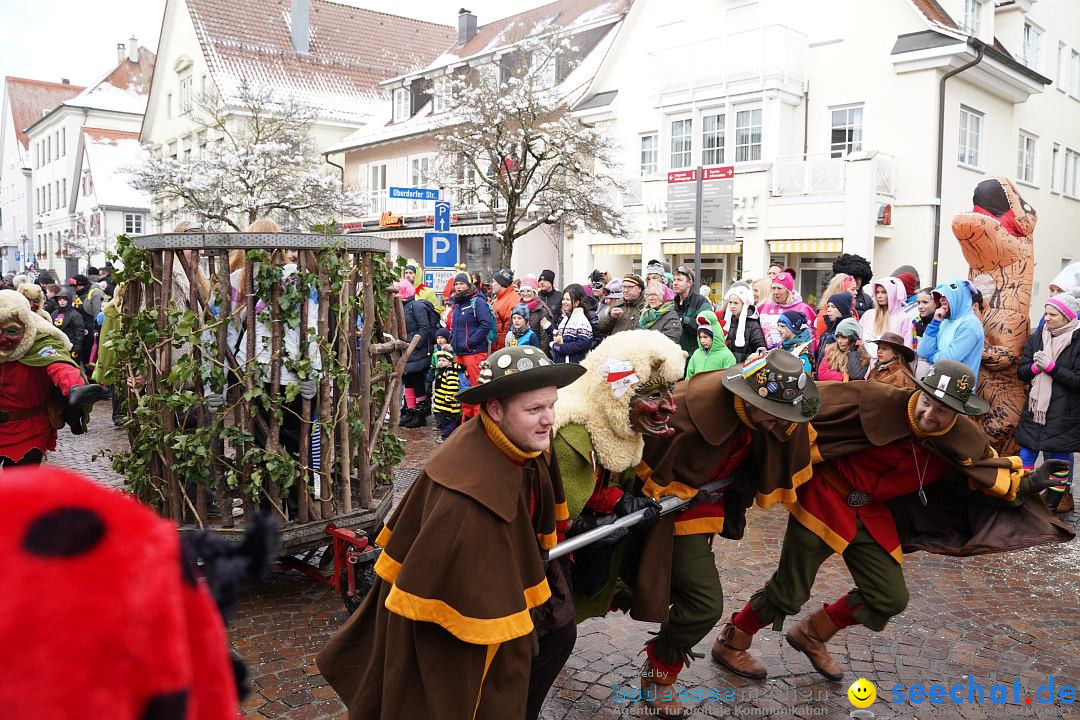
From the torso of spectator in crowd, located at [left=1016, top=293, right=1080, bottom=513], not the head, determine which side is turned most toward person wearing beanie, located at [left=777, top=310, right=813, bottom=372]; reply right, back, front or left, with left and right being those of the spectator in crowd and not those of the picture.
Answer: right

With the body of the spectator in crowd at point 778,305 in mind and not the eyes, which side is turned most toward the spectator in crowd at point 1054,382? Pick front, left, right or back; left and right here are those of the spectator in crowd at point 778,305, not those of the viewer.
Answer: left

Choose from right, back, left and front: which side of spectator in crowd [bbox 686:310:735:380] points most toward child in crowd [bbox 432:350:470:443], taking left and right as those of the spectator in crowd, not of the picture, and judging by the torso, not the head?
right

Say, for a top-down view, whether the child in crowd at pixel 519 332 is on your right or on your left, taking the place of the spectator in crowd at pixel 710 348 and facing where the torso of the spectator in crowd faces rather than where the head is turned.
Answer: on your right

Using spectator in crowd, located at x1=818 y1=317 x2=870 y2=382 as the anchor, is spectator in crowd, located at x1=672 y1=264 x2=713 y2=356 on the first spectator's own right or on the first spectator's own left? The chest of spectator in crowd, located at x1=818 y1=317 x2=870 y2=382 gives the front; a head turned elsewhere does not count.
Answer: on the first spectator's own right

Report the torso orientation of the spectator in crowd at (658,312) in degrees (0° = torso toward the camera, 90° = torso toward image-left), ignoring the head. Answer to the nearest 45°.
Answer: approximately 45°

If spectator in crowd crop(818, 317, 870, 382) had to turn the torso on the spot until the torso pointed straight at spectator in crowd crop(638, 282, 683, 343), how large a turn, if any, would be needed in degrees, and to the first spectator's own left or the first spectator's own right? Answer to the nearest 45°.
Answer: approximately 45° to the first spectator's own right

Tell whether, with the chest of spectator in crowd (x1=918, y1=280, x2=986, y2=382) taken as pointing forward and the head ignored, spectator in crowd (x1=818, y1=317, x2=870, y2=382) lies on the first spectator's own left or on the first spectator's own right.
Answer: on the first spectator's own right

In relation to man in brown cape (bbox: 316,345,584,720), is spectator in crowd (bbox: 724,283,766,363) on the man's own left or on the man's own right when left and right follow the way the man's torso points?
on the man's own left

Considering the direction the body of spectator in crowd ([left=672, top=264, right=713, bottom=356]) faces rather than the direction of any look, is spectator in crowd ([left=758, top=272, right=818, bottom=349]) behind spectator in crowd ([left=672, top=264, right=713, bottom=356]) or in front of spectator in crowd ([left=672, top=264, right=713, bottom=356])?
behind
